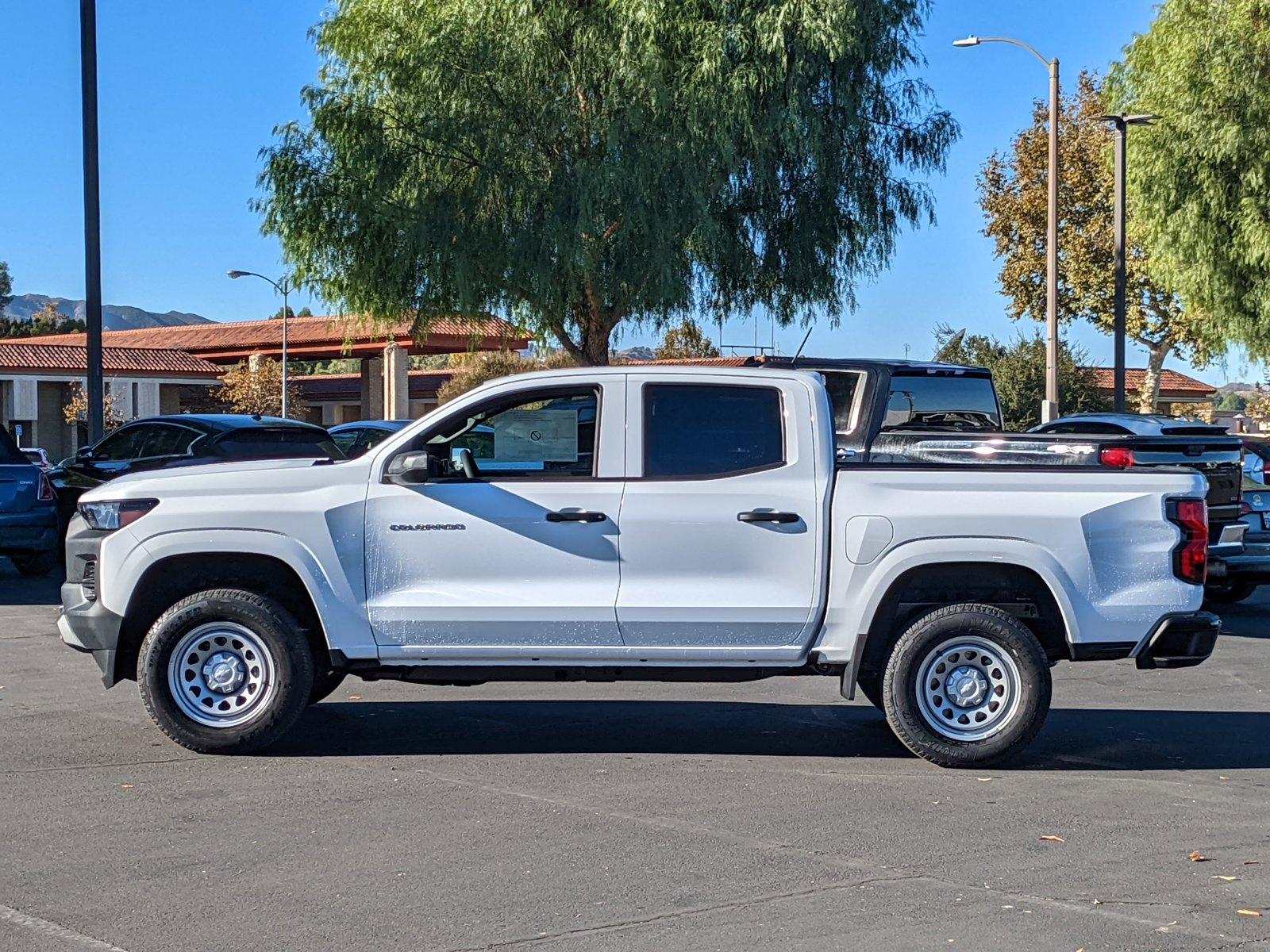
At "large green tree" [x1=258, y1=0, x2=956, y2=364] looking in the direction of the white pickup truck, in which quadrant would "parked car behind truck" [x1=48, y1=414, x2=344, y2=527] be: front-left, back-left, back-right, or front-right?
front-right

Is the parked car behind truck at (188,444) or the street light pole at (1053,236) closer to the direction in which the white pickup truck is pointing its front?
the parked car behind truck

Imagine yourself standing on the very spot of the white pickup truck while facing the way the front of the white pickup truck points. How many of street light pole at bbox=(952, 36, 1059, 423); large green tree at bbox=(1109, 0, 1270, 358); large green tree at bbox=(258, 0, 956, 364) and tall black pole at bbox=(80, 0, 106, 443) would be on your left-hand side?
0

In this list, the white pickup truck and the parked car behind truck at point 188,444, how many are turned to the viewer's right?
0

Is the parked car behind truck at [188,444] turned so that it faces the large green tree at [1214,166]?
no

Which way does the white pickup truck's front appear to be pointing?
to the viewer's left

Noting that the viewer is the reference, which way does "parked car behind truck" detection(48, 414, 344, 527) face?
facing away from the viewer and to the left of the viewer

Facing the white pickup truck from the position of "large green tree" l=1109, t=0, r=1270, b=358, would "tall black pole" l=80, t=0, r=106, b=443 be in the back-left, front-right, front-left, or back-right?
front-right

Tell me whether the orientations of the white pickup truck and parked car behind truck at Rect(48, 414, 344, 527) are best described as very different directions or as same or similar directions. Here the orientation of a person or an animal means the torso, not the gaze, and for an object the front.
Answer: same or similar directions
